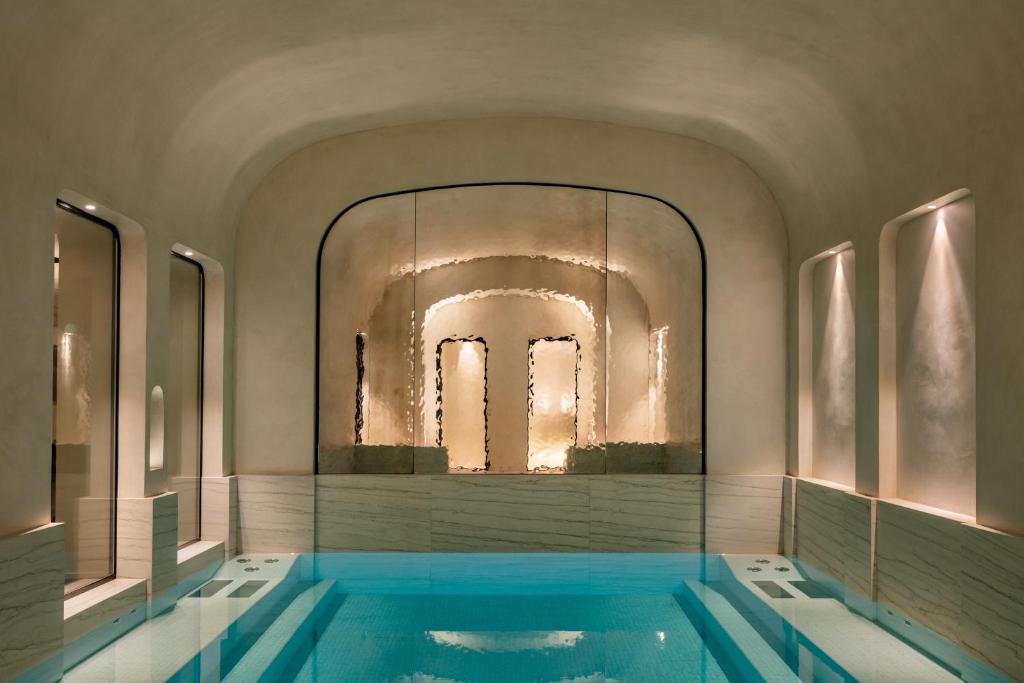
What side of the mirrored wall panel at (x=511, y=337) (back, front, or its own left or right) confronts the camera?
front

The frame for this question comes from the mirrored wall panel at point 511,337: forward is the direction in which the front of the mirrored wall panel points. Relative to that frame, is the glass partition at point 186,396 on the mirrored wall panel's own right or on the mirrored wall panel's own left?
on the mirrored wall panel's own right

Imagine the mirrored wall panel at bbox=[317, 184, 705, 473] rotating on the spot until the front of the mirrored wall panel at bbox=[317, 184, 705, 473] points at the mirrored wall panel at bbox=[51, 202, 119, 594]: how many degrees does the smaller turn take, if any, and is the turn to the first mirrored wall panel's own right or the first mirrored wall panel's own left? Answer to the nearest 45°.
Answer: approximately 45° to the first mirrored wall panel's own right

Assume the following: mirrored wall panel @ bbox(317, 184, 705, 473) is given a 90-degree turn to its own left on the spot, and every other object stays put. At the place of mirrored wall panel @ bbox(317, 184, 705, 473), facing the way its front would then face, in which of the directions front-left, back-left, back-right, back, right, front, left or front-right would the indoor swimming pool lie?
right
